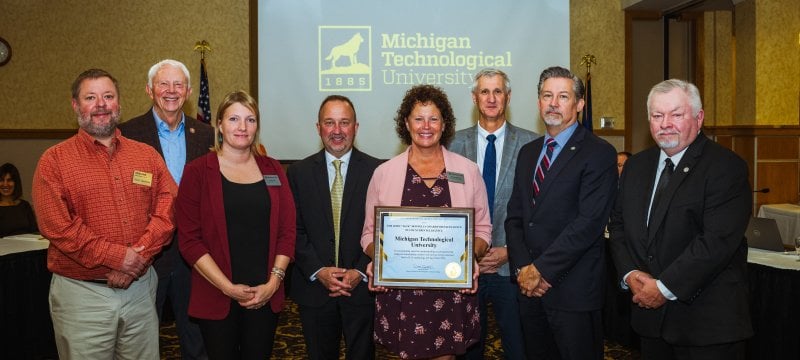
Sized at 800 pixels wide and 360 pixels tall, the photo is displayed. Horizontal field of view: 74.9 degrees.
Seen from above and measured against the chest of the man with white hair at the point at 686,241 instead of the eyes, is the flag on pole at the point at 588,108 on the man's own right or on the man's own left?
on the man's own right

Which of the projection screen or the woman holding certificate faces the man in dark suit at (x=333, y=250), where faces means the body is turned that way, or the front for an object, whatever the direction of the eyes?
the projection screen

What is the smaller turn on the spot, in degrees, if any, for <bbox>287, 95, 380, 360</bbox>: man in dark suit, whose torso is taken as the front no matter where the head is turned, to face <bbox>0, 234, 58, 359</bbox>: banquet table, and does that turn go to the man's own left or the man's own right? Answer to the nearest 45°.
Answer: approximately 135° to the man's own right

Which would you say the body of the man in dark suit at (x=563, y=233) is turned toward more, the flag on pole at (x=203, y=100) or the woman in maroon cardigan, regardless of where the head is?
the woman in maroon cardigan

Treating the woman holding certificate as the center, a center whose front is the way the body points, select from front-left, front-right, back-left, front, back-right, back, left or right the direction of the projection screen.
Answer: back

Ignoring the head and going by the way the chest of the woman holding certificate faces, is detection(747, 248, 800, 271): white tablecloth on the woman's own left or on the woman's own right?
on the woman's own left

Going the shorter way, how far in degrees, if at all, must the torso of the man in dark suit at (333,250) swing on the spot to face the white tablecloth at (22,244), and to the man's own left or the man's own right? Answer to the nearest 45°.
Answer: approximately 135° to the man's own right
